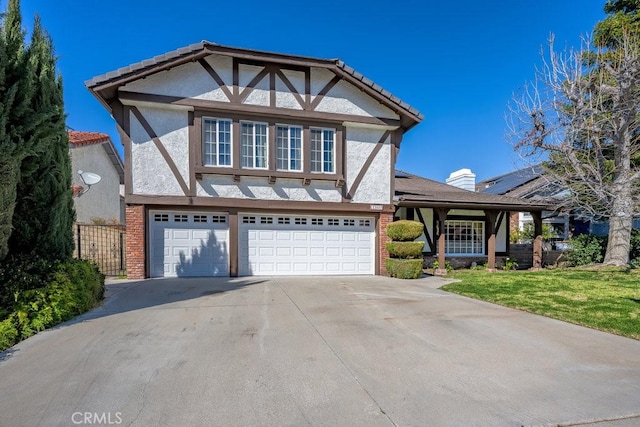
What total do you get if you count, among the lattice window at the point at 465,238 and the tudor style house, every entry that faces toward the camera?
2

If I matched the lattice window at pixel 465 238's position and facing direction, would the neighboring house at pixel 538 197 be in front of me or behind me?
behind

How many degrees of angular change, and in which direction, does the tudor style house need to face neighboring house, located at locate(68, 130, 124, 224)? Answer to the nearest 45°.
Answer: approximately 135° to its right

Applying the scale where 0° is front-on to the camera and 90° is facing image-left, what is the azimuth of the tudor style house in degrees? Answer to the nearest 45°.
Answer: approximately 0°

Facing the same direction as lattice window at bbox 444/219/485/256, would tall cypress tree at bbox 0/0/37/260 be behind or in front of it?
in front

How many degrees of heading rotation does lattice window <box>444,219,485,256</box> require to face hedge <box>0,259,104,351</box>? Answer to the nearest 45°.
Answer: approximately 45° to its right

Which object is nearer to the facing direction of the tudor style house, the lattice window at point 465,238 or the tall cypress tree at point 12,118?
the tall cypress tree

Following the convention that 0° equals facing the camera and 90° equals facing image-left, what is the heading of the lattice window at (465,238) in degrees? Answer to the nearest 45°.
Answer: approximately 0°

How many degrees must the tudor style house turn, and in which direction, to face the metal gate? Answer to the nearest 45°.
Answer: approximately 90° to its right
